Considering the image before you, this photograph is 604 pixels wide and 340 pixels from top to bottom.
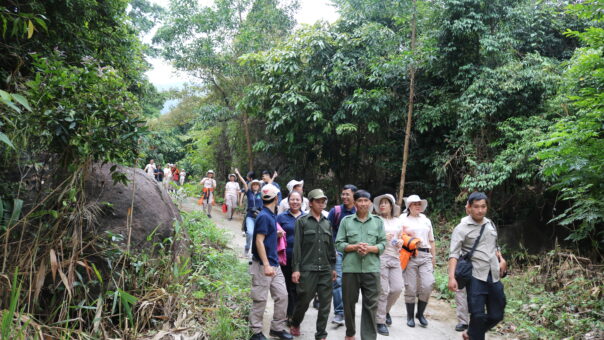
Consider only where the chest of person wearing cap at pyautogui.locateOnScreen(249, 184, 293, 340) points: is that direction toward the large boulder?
no

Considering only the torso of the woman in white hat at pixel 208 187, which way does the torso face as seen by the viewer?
toward the camera

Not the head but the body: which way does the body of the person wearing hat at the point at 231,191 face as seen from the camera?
toward the camera

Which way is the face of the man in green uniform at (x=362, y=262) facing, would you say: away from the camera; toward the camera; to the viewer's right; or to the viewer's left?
toward the camera

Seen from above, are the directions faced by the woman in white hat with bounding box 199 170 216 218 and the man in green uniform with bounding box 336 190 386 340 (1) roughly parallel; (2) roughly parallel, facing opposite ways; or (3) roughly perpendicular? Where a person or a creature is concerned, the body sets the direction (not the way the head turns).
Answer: roughly parallel

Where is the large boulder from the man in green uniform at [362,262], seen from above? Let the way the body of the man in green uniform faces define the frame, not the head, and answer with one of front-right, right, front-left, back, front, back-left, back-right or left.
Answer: right

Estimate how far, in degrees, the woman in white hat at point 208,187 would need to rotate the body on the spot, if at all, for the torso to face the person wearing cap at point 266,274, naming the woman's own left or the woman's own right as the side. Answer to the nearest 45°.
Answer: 0° — they already face them

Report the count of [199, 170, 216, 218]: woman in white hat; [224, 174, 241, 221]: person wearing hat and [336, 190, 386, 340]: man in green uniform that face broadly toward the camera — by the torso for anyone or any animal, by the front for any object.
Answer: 3

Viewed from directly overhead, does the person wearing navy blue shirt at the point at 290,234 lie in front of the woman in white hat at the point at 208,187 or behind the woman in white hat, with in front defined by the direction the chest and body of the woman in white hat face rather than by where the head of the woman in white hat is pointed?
in front

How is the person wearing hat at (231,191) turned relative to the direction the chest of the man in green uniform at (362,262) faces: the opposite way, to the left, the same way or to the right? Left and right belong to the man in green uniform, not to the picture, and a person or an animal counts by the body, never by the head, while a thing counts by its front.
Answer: the same way

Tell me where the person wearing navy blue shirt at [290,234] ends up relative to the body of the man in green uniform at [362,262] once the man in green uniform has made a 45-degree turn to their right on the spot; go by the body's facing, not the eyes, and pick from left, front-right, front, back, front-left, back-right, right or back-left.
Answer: right
